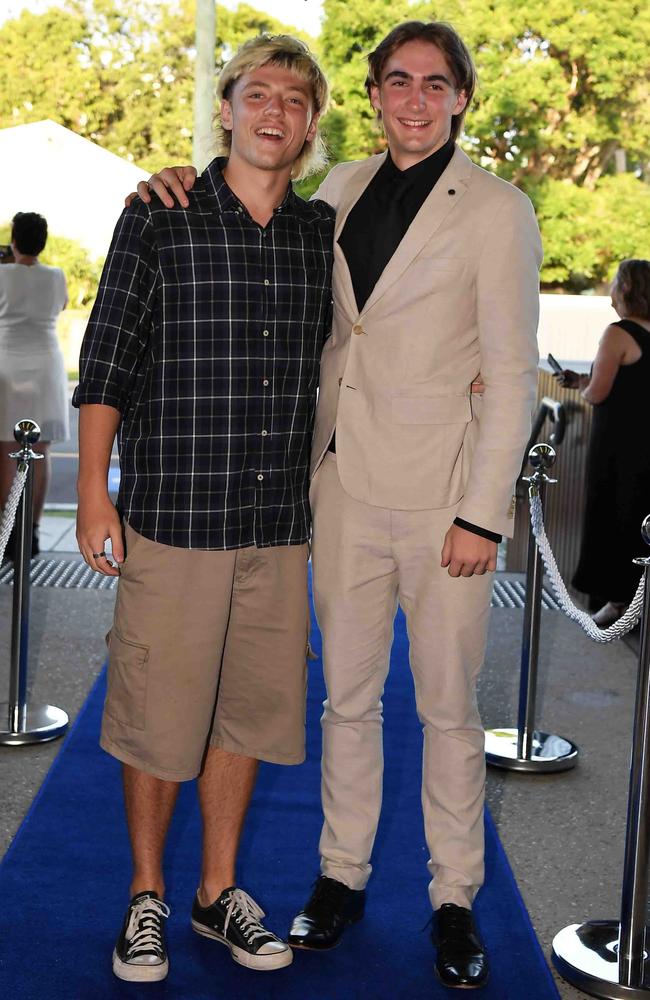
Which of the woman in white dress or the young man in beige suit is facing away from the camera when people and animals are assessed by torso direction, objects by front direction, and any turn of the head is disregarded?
the woman in white dress

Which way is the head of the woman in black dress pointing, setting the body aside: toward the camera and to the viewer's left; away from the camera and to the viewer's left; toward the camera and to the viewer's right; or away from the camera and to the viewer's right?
away from the camera and to the viewer's left

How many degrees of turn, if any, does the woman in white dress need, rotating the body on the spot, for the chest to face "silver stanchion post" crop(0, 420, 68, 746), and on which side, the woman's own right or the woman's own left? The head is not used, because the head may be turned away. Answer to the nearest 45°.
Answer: approximately 180°

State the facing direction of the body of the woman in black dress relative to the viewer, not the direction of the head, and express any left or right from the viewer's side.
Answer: facing away from the viewer and to the left of the viewer

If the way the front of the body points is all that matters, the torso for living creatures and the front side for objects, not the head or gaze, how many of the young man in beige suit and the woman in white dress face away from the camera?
1

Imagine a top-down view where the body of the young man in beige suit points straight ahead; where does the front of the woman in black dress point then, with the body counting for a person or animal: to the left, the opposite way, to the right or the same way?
to the right

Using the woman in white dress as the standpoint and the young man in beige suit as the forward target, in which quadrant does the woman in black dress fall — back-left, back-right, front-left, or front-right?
front-left

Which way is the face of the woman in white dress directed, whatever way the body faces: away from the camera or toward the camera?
away from the camera

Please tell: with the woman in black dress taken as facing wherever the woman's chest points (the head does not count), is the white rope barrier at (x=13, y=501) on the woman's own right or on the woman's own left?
on the woman's own left

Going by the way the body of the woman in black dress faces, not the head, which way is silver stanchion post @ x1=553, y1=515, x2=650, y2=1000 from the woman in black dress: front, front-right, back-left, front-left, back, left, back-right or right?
back-left

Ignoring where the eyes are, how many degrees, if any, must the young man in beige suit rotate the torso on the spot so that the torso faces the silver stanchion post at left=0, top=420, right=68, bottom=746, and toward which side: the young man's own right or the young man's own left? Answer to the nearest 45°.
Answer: approximately 90° to the young man's own right

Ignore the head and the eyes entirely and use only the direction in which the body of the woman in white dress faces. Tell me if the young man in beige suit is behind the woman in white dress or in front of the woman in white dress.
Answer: behind

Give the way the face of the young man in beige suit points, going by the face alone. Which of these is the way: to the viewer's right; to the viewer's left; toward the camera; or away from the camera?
toward the camera

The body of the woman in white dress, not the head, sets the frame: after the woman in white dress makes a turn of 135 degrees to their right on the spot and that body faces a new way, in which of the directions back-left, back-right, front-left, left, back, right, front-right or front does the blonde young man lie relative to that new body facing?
front-right

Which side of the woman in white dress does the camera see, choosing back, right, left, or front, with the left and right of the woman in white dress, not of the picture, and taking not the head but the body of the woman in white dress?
back
